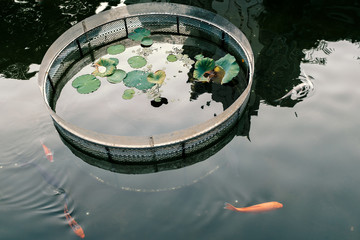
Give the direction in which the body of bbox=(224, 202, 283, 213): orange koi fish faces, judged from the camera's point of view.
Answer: to the viewer's right

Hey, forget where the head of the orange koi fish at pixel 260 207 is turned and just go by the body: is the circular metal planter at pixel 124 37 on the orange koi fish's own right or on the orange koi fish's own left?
on the orange koi fish's own left

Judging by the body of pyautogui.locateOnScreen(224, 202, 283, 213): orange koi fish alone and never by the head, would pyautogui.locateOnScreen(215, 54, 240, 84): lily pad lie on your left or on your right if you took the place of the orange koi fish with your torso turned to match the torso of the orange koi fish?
on your left

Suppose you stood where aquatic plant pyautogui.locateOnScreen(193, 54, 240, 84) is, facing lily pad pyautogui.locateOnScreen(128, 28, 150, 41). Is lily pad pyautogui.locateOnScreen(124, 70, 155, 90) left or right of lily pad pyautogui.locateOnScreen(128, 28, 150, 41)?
left
